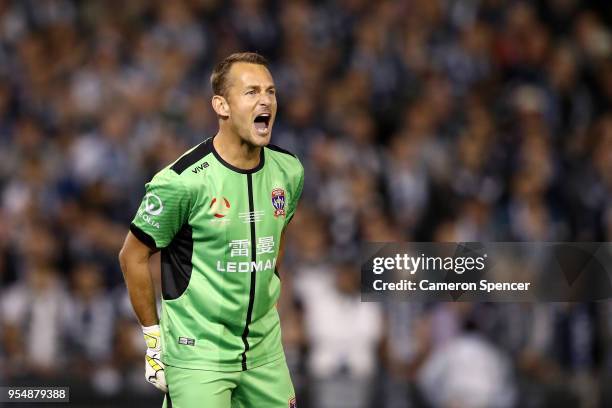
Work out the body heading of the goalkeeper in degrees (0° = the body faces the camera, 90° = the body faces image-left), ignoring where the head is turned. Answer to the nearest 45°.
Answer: approximately 315°
